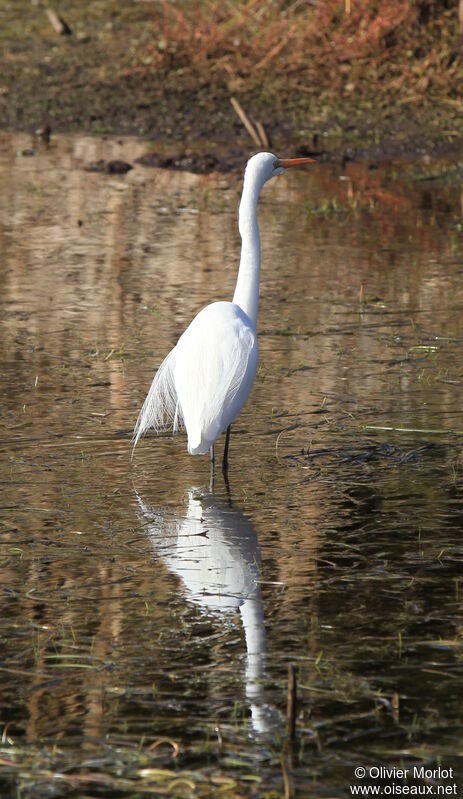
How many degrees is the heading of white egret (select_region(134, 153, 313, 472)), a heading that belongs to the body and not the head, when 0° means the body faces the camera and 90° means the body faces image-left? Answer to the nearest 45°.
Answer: approximately 225°
